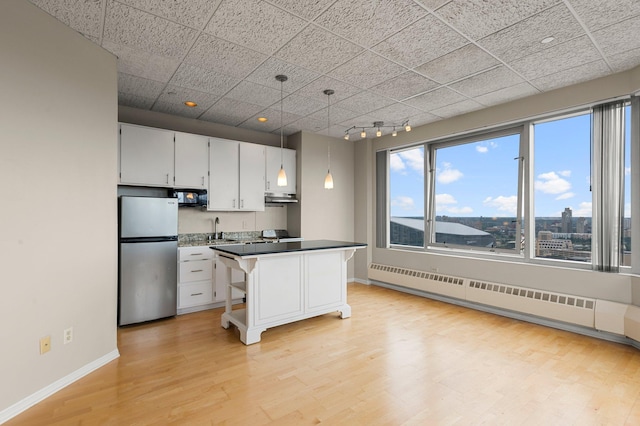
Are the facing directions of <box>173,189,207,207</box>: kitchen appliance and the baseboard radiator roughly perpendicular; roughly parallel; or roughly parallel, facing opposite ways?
roughly perpendicular

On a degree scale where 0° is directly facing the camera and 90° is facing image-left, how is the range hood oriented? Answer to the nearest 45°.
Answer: approximately 315°

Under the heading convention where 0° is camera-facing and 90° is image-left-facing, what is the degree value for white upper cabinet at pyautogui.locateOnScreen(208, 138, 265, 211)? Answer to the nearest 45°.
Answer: approximately 315°
